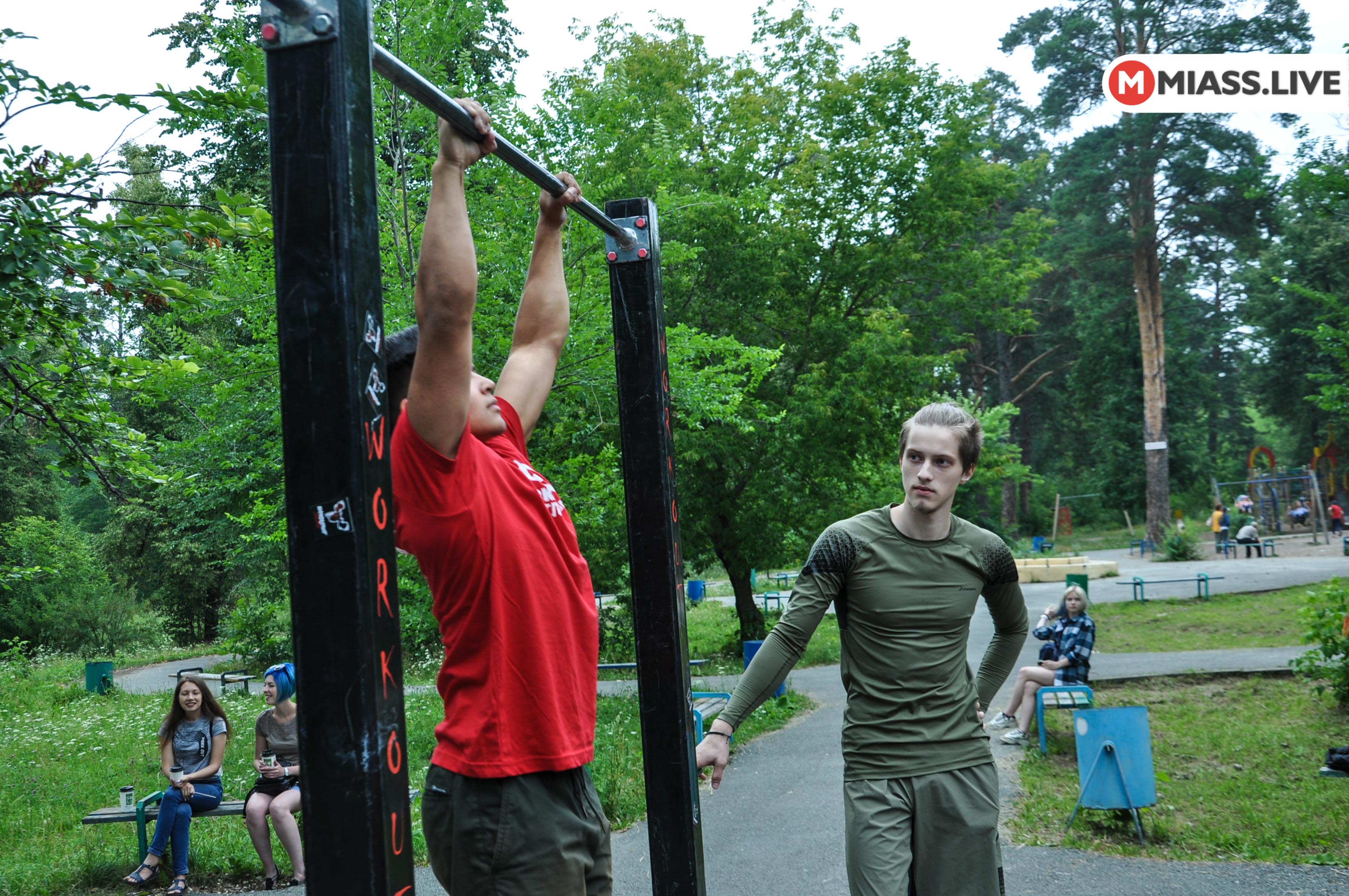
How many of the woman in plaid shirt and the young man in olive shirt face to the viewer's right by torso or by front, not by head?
0

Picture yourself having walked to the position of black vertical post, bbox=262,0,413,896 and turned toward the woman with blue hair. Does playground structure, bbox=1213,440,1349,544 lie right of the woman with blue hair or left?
right

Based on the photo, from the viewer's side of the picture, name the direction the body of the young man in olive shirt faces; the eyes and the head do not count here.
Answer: toward the camera

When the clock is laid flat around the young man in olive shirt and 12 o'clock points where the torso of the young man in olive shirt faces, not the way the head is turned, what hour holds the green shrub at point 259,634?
The green shrub is roughly at 5 o'clock from the young man in olive shirt.

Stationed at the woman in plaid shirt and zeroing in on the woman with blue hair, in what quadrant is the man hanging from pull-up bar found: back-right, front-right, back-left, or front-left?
front-left

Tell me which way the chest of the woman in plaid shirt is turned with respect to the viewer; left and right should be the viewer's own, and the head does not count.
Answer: facing the viewer and to the left of the viewer

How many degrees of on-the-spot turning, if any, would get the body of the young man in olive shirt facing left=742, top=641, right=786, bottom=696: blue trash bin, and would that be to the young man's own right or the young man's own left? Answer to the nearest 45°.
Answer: approximately 180°

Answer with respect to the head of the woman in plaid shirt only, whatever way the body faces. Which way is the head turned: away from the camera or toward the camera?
toward the camera

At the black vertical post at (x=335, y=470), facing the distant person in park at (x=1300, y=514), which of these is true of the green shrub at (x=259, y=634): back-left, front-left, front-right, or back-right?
front-left
